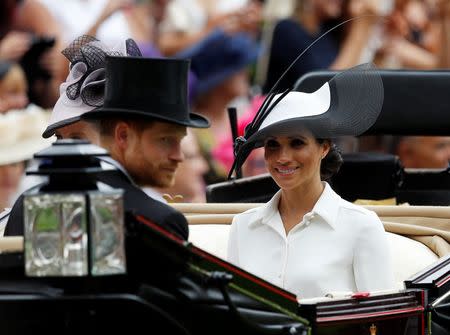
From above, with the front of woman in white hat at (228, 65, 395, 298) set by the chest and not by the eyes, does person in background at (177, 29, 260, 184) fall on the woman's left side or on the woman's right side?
on the woman's right side

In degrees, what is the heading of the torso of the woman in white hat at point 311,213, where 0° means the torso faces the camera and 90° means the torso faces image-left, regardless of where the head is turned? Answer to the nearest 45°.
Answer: approximately 45°

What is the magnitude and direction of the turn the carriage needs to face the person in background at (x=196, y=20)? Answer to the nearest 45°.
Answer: approximately 135° to its right

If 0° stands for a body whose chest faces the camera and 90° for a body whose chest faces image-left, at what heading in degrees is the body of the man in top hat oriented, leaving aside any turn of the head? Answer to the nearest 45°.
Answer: approximately 270°

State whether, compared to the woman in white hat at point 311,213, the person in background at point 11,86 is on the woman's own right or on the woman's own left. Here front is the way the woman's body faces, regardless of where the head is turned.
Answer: on the woman's own right

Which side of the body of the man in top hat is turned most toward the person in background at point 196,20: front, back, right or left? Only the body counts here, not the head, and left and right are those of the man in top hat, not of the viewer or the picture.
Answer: left

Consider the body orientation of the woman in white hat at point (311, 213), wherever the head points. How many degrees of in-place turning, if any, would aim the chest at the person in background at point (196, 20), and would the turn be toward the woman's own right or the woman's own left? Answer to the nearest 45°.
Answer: approximately 135° to the woman's own right

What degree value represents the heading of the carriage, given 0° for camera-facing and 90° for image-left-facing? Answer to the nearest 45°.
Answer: approximately 45°

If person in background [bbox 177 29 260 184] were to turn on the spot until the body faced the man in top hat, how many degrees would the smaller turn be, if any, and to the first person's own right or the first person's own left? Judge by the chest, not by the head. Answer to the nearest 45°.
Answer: approximately 90° to the first person's own right
